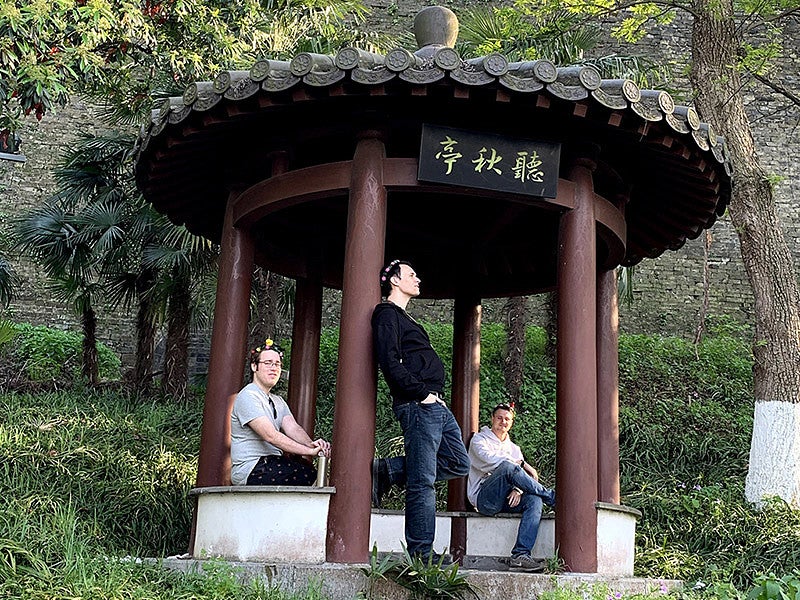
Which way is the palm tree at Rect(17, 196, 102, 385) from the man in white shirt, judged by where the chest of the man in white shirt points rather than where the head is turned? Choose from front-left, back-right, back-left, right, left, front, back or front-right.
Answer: back

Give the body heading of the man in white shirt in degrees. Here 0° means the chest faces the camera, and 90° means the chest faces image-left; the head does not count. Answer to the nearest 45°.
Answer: approximately 315°

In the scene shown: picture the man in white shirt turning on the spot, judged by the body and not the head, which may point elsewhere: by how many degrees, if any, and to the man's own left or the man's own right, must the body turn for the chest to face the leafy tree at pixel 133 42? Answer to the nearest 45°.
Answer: approximately 180°

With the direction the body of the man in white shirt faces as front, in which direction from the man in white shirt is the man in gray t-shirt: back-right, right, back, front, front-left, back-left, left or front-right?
right

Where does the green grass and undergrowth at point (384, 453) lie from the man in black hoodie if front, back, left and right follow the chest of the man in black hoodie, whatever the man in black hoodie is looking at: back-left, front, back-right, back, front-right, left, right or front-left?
left

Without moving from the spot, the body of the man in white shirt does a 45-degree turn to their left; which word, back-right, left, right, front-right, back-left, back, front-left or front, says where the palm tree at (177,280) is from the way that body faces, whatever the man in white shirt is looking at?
back-left

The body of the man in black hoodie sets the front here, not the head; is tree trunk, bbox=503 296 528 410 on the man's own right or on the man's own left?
on the man's own left

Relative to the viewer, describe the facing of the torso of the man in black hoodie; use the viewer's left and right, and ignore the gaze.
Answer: facing to the right of the viewer

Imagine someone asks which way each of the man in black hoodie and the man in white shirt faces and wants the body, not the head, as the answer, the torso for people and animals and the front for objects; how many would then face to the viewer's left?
0

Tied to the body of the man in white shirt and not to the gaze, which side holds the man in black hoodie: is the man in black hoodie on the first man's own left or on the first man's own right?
on the first man's own right

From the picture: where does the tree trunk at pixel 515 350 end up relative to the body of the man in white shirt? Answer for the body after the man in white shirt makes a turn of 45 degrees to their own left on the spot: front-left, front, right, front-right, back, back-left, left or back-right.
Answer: left

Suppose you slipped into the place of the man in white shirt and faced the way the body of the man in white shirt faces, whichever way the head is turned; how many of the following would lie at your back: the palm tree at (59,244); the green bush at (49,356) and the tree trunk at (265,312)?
3

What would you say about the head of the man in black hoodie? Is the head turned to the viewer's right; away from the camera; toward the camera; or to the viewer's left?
to the viewer's right
